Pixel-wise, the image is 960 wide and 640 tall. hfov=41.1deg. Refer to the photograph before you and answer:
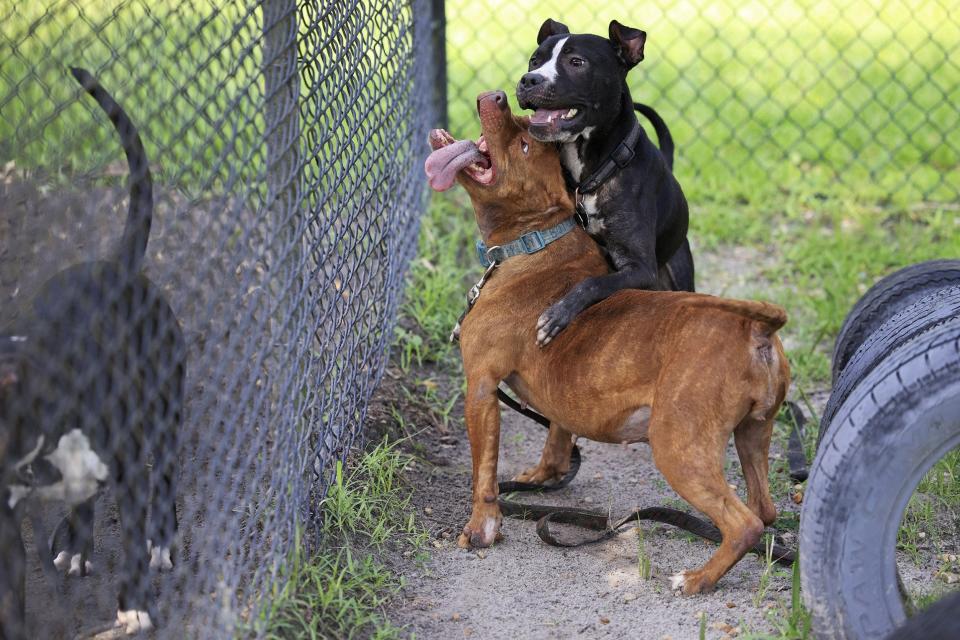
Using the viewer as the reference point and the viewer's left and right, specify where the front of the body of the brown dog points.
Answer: facing away from the viewer and to the left of the viewer

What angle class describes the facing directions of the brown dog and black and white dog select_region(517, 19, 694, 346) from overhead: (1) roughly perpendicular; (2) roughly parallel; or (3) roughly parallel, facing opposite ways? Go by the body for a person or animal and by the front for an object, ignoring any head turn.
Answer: roughly perpendicular

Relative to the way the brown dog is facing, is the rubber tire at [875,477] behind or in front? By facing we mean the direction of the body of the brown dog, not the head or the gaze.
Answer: behind

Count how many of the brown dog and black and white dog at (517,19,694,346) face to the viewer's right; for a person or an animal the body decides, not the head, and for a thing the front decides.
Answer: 0

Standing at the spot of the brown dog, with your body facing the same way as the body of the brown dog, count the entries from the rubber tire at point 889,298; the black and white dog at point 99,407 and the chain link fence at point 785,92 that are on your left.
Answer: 1
